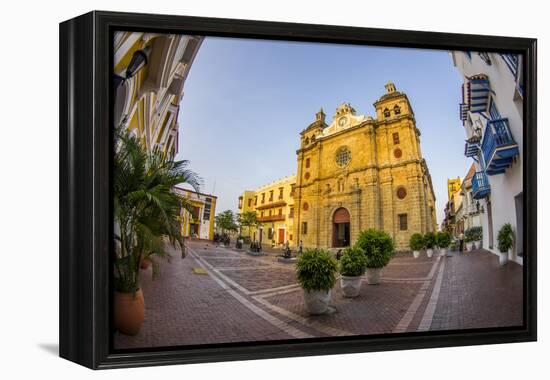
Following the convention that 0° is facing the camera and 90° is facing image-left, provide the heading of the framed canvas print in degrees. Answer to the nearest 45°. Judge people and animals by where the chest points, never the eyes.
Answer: approximately 315°
